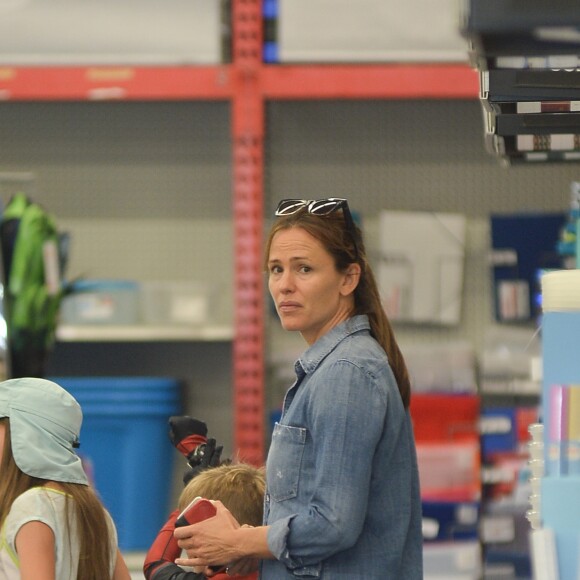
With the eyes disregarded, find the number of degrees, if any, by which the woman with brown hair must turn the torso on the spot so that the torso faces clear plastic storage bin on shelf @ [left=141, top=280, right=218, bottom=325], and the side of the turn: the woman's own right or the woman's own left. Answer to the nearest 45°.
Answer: approximately 90° to the woman's own right

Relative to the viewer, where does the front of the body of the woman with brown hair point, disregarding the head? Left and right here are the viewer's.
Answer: facing to the left of the viewer

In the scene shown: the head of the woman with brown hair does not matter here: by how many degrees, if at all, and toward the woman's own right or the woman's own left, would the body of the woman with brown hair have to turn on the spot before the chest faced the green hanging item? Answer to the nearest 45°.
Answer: approximately 45° to the woman's own right

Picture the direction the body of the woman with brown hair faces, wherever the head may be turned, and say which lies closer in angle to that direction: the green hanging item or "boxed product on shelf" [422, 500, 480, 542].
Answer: the green hanging item

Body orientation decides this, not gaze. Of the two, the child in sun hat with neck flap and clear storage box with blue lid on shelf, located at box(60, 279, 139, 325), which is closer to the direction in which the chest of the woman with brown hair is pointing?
the child in sun hat with neck flap

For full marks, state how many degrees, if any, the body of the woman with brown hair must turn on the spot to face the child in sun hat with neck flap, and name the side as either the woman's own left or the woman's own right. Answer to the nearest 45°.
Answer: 0° — they already face them

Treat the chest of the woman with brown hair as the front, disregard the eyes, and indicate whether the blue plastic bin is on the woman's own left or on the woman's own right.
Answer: on the woman's own right

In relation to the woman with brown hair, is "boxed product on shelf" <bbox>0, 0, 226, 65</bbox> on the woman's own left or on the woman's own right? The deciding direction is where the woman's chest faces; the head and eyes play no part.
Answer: on the woman's own right

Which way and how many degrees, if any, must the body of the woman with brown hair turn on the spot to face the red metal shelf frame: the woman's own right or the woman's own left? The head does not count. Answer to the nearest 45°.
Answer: approximately 90° to the woman's own right
